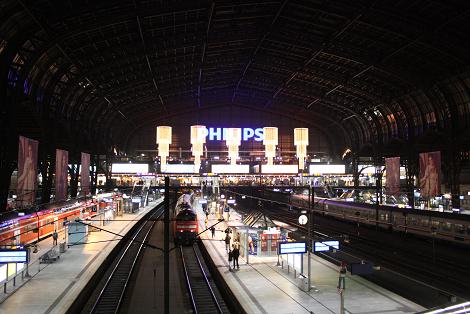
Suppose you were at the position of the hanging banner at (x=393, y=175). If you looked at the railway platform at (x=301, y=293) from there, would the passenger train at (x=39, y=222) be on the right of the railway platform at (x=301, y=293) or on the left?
right

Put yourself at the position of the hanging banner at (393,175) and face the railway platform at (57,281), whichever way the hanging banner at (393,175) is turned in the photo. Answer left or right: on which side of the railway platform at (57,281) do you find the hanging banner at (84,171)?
right

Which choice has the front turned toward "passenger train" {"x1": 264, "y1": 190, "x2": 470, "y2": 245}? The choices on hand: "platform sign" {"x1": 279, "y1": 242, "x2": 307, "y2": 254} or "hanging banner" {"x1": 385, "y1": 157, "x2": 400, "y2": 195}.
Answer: the hanging banner

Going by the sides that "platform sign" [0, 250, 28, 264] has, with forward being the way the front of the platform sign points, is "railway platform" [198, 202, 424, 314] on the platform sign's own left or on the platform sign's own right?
on the platform sign's own left

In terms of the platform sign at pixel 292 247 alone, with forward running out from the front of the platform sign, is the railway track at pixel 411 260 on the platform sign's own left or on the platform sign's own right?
on the platform sign's own left

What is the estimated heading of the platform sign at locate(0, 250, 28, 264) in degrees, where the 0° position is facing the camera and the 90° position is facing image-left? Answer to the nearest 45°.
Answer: approximately 0°
